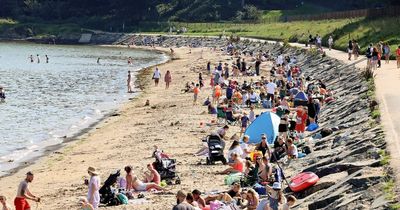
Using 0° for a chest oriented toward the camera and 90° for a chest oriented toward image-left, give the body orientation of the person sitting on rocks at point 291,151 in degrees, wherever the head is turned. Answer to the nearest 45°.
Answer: approximately 90°

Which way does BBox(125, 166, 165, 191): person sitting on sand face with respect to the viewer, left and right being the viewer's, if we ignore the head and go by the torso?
facing to the right of the viewer

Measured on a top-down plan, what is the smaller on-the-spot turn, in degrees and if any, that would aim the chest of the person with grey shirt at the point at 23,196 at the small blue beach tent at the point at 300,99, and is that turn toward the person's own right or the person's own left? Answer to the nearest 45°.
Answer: approximately 45° to the person's own left

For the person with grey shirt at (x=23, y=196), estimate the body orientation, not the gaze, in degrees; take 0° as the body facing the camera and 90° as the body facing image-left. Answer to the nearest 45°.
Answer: approximately 270°

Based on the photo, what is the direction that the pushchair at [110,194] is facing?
to the viewer's left
